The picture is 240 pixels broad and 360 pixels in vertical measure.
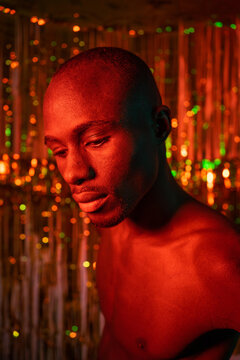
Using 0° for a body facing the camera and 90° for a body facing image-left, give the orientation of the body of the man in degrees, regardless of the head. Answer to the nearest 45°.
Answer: approximately 45°
